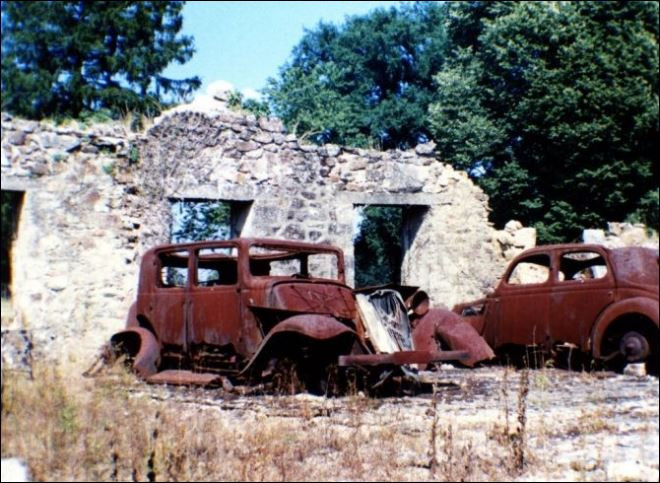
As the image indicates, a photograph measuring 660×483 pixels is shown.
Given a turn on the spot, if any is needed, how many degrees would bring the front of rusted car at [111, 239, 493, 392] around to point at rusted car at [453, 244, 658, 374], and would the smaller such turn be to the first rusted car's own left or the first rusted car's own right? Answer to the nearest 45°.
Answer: approximately 45° to the first rusted car's own left

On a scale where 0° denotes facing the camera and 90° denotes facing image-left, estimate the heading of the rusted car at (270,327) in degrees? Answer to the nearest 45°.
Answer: approximately 315°

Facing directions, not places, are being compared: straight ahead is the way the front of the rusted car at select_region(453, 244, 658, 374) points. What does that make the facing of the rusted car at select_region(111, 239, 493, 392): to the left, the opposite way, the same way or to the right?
the opposite way

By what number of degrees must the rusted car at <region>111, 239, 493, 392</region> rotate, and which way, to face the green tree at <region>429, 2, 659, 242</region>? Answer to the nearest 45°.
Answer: approximately 90° to its left

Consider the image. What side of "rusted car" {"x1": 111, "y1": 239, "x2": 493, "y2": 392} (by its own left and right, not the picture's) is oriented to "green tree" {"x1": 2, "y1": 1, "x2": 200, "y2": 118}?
back

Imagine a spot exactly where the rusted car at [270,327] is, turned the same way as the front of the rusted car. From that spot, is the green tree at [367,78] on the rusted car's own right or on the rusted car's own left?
on the rusted car's own left

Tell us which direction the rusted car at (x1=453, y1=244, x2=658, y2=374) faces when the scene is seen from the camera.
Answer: facing away from the viewer and to the left of the viewer
